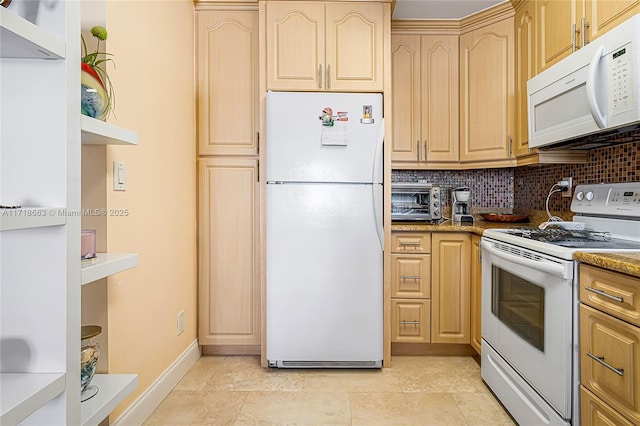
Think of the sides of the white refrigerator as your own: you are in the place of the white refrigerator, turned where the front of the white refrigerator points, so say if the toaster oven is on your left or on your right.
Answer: on your left

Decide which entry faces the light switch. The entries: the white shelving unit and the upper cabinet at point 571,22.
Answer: the upper cabinet

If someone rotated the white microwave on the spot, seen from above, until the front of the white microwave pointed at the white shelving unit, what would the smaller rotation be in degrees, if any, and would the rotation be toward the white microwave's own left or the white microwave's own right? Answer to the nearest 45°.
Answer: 0° — it already faces it

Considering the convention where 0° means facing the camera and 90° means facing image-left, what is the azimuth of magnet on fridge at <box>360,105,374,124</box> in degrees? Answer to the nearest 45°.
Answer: approximately 0°

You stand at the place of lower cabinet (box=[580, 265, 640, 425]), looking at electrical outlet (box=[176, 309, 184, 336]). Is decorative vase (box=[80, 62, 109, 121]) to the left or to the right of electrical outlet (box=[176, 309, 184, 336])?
left

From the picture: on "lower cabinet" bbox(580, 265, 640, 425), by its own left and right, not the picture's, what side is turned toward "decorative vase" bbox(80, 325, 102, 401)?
front

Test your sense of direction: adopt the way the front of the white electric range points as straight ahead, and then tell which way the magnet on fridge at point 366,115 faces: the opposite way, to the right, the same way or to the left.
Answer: to the left

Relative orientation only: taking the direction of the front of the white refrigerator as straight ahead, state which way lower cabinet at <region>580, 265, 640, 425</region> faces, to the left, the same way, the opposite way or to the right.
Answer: to the right

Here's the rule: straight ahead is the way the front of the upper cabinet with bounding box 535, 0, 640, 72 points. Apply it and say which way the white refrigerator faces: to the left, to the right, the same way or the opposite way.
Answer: to the left

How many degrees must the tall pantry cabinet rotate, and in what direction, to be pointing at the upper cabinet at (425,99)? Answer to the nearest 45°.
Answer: approximately 90° to its left

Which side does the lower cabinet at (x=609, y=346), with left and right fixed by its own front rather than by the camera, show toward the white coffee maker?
right

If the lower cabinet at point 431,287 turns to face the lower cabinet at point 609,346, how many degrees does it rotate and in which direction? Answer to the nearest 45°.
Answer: approximately 45° to its left

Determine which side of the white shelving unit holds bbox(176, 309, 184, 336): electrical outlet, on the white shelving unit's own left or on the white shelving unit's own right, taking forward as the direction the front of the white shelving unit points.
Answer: on the white shelving unit's own left
